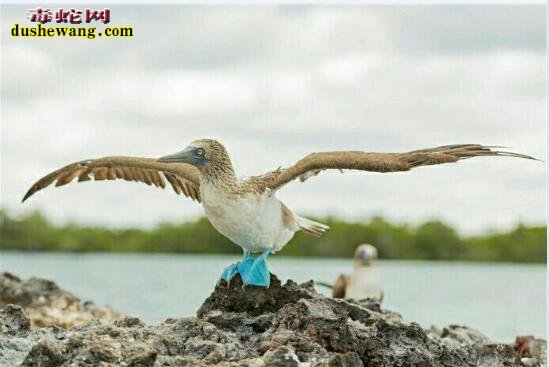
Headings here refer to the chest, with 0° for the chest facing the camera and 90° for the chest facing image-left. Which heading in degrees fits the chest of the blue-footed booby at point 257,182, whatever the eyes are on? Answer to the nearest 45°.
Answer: approximately 45°

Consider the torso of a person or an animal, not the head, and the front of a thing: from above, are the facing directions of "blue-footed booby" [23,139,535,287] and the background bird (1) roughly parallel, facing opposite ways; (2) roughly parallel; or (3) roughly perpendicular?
roughly perpendicular

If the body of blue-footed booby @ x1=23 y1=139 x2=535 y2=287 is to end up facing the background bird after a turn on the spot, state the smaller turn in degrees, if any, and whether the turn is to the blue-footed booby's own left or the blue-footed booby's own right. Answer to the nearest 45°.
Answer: approximately 135° to the blue-footed booby's own right

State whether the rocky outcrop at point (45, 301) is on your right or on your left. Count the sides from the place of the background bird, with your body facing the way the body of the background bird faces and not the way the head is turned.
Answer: on your right

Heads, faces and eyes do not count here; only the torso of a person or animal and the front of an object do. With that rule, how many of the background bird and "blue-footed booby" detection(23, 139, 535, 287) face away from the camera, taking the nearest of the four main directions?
0

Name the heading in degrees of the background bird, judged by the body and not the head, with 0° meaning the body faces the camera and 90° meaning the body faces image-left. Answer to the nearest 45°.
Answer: approximately 315°

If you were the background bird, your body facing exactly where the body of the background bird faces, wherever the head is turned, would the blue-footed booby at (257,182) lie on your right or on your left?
on your right
